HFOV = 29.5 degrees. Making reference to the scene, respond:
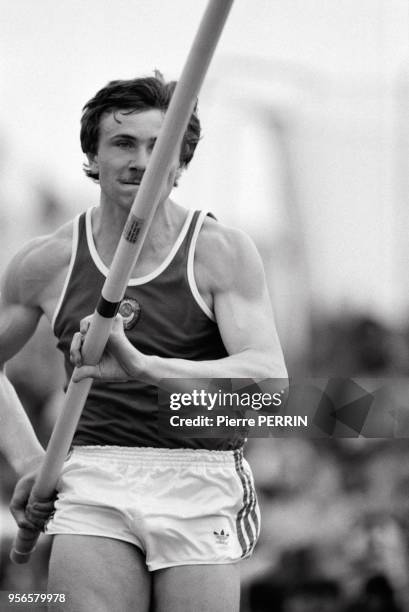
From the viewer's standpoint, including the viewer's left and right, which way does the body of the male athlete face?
facing the viewer

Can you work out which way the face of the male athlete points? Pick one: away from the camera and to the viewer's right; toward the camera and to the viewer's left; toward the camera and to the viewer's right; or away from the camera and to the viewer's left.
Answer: toward the camera and to the viewer's left
